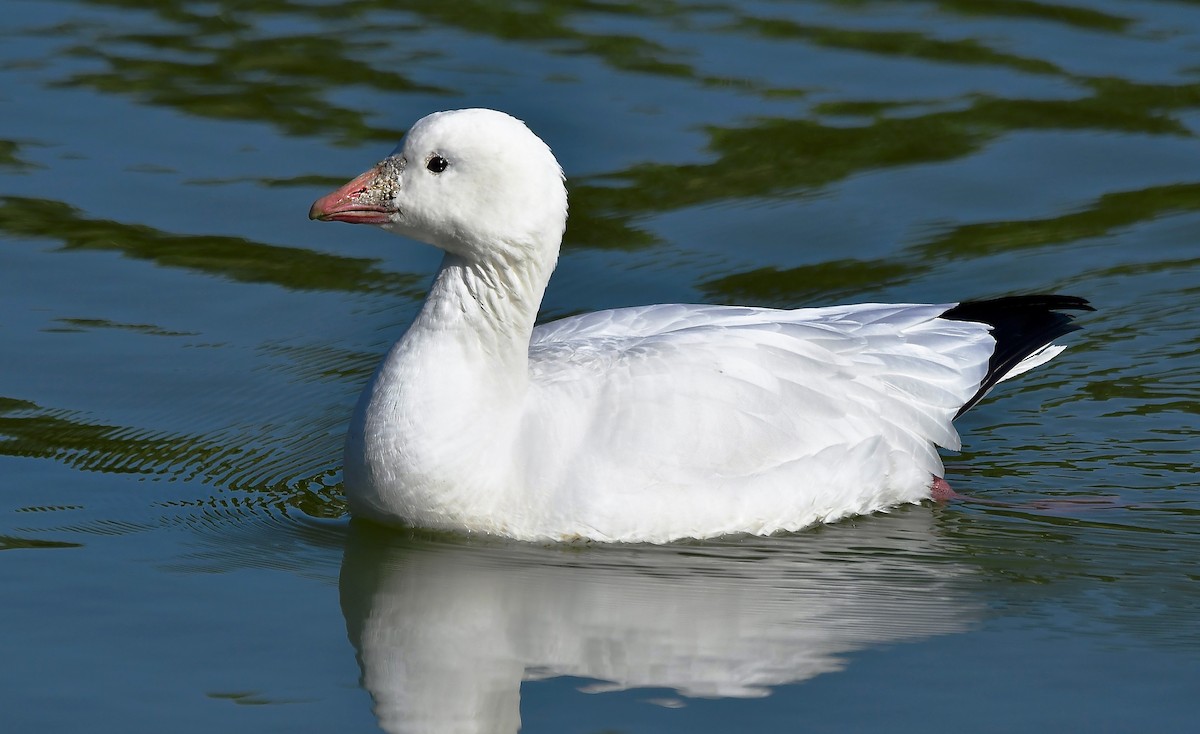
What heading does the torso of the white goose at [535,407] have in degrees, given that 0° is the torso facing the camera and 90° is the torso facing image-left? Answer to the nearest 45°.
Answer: approximately 90°
